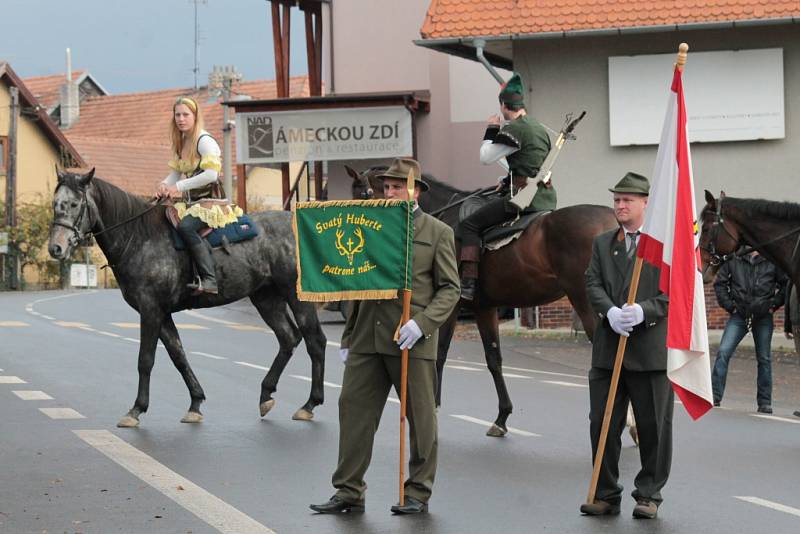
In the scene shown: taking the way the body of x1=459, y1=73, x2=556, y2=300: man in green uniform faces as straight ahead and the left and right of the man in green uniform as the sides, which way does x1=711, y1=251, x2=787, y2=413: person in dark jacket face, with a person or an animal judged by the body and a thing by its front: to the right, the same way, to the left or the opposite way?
to the left

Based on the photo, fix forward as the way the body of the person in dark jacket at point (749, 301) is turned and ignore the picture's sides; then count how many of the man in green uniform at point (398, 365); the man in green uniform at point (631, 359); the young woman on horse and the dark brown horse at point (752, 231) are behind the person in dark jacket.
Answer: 0

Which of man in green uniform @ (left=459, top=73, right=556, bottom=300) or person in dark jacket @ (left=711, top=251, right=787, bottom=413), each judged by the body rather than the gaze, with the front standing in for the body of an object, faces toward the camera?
the person in dark jacket

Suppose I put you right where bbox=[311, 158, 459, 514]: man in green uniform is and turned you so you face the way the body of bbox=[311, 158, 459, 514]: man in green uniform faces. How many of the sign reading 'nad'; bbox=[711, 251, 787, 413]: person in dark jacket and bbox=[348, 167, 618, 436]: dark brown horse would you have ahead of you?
0

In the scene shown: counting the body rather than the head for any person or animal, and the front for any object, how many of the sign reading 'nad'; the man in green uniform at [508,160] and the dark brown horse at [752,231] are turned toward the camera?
1

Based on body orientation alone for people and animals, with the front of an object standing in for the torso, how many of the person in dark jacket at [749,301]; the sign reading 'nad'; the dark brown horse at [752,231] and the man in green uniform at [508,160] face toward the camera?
2

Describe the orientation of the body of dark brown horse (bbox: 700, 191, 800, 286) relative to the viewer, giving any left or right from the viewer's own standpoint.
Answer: facing to the left of the viewer

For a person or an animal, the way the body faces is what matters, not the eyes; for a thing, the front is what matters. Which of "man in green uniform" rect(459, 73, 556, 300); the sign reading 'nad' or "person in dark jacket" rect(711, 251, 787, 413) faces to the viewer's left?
the man in green uniform

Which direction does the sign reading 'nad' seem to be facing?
toward the camera

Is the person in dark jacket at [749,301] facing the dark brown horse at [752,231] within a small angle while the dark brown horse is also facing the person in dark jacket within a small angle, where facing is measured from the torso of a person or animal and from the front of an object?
no

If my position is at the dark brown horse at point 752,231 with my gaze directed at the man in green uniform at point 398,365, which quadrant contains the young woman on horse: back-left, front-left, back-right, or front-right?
front-right

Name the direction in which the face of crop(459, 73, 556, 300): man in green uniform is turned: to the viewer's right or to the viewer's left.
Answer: to the viewer's left

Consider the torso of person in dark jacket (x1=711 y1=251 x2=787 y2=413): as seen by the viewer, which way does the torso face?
toward the camera

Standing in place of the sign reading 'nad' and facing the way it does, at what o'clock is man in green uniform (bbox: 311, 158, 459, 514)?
The man in green uniform is roughly at 12 o'clock from the sign reading 'nad'.

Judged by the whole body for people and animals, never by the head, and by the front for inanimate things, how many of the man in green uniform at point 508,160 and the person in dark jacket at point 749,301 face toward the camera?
1

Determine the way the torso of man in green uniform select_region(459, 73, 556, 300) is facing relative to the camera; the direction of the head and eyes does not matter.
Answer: to the viewer's left

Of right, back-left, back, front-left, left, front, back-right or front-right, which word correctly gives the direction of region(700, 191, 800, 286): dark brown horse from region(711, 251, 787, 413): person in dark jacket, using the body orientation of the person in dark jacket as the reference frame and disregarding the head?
front

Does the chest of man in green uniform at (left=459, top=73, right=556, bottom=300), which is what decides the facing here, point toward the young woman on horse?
yes

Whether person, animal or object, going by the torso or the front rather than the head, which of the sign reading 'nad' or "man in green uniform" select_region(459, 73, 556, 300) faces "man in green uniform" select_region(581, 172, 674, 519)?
the sign reading 'nad'
